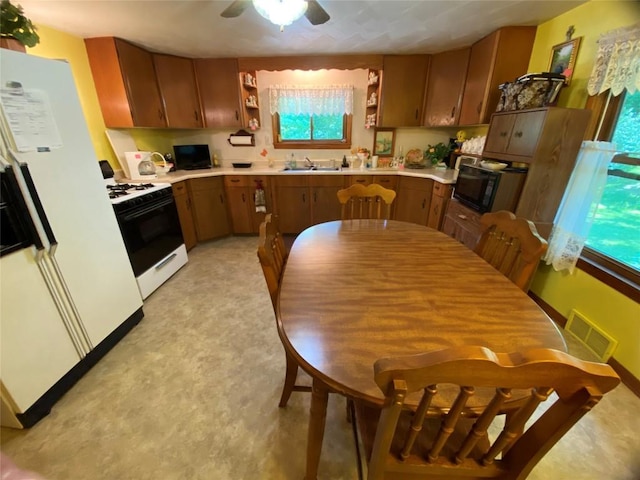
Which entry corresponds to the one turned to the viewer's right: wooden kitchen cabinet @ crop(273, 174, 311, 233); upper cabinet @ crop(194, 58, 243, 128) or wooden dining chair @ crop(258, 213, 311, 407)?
the wooden dining chair

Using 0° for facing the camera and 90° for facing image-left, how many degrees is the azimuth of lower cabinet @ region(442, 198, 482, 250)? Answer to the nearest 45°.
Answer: approximately 45°

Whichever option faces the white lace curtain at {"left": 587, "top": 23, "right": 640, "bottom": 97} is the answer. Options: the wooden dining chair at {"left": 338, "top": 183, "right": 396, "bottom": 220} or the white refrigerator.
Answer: the white refrigerator

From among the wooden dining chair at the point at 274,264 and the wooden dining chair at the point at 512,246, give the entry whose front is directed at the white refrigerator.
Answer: the wooden dining chair at the point at 512,246

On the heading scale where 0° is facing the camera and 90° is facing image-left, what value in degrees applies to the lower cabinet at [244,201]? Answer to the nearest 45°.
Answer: approximately 0°

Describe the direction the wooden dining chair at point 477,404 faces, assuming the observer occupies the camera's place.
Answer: facing away from the viewer and to the left of the viewer

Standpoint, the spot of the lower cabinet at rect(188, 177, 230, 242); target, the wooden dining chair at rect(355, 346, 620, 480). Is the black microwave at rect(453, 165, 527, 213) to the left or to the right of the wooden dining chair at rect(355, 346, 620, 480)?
left

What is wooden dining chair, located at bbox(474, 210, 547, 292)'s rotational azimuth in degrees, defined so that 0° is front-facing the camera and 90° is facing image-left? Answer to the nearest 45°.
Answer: approximately 45°

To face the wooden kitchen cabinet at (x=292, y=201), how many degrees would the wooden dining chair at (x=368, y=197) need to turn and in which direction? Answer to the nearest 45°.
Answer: approximately 135° to its right

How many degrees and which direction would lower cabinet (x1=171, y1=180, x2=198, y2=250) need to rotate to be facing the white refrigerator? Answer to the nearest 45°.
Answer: approximately 90° to its right

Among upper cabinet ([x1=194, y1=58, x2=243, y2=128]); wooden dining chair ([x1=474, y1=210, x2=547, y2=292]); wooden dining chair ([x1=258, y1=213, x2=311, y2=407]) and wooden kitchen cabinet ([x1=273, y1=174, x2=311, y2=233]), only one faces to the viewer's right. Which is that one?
wooden dining chair ([x1=258, y1=213, x2=311, y2=407])

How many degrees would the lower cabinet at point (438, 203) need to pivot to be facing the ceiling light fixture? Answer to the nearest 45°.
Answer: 0° — it already faces it

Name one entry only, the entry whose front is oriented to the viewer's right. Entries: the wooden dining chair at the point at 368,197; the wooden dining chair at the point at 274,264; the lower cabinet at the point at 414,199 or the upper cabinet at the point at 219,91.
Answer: the wooden dining chair at the point at 274,264
